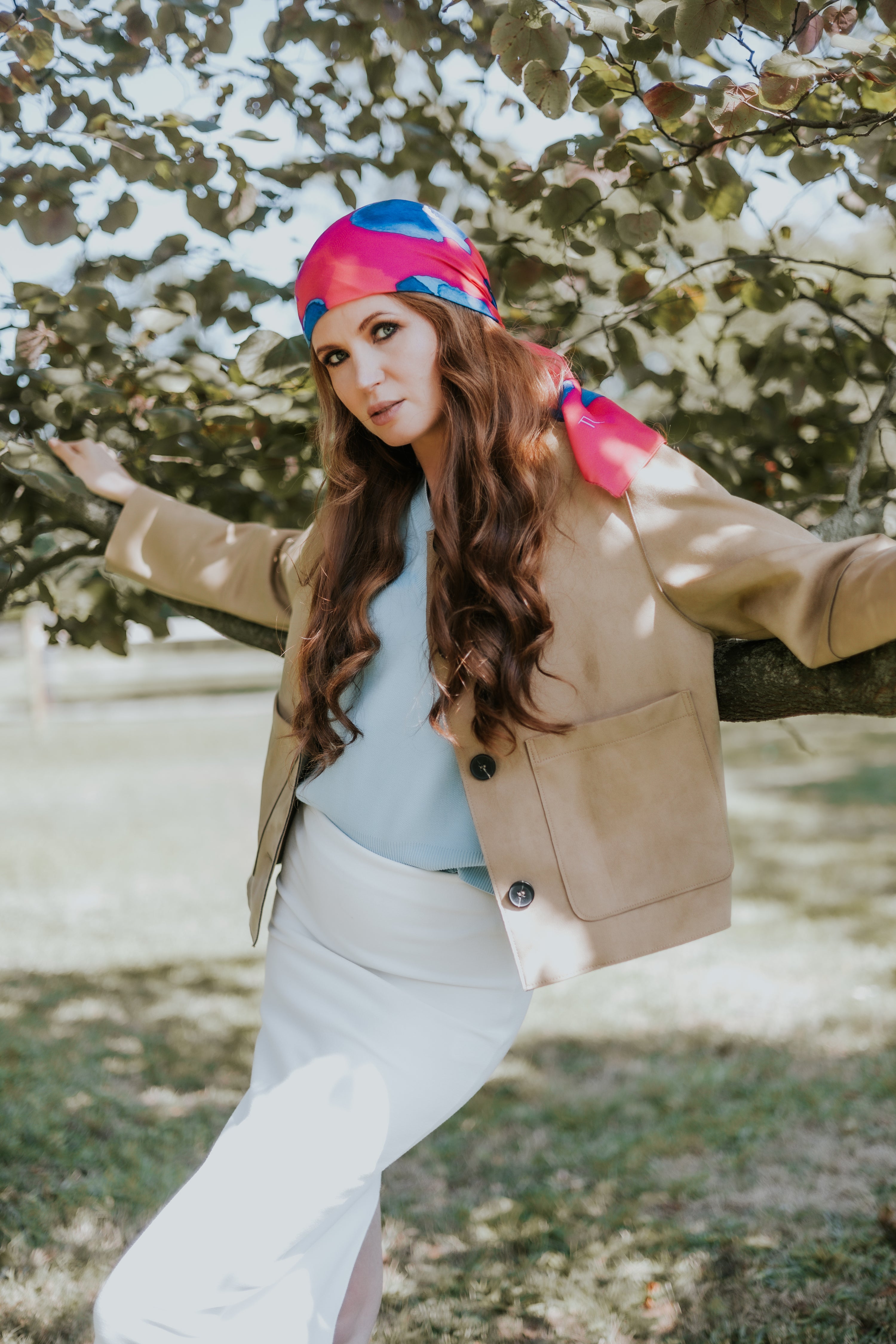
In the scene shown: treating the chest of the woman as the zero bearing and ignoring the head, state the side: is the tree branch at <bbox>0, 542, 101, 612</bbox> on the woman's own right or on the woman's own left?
on the woman's own right

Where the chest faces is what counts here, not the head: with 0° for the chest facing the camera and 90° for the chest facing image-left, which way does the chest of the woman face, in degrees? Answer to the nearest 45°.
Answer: approximately 45°

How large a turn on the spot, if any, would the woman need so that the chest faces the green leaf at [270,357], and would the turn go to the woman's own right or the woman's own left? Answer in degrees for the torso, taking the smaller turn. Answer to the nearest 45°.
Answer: approximately 135° to the woman's own right
